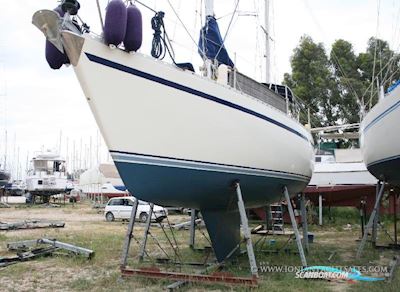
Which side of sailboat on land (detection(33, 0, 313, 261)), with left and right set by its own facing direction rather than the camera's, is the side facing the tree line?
back

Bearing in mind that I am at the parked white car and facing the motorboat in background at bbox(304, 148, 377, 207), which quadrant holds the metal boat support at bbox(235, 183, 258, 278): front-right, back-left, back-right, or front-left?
front-right

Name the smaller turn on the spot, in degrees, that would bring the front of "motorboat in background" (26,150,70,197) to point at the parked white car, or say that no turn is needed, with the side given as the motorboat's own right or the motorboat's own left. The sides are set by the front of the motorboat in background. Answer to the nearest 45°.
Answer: approximately 180°

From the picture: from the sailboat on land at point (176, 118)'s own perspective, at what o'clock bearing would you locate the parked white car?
The parked white car is roughly at 4 o'clock from the sailboat on land.

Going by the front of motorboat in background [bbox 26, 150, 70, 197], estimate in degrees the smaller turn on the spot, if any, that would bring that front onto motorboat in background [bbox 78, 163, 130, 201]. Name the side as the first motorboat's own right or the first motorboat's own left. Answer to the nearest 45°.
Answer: approximately 135° to the first motorboat's own right

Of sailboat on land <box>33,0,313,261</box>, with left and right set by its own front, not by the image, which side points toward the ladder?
back

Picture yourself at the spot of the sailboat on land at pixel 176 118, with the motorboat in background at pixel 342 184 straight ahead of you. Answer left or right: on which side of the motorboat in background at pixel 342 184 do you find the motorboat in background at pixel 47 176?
left

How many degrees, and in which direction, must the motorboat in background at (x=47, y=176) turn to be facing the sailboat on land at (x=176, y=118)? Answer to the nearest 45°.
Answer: approximately 180°

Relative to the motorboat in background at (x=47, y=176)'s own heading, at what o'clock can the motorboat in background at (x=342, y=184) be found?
the motorboat in background at (x=342, y=184) is roughly at 5 o'clock from the motorboat in background at (x=47, y=176).

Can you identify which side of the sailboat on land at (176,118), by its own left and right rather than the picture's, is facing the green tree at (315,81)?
back

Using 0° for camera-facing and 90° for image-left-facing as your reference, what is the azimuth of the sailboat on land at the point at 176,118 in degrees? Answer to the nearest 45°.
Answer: approximately 45°
